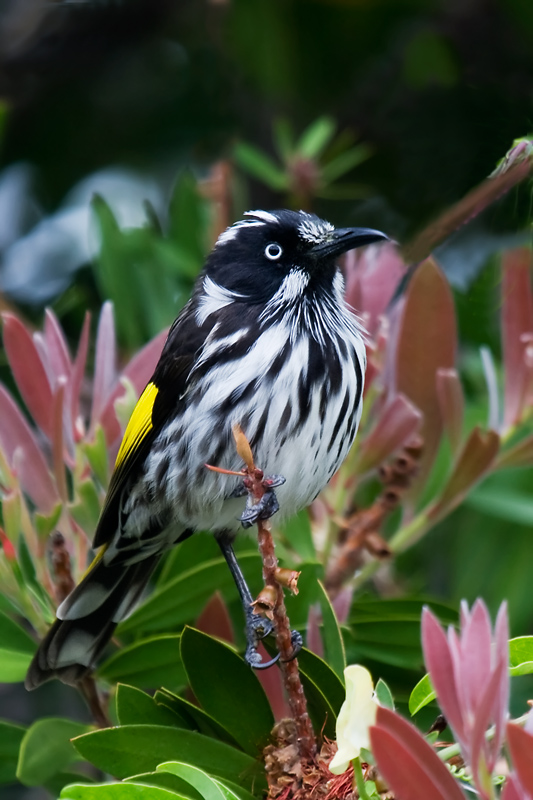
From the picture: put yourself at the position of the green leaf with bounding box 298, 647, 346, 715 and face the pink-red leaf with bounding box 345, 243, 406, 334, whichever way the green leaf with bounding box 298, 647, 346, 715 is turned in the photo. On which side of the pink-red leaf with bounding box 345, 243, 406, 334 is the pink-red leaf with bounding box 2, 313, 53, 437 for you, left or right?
left

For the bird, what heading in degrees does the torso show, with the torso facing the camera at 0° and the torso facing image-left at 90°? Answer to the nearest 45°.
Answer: approximately 315°

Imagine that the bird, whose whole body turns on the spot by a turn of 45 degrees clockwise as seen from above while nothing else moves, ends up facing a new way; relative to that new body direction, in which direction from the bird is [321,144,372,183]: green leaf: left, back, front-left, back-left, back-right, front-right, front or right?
back
